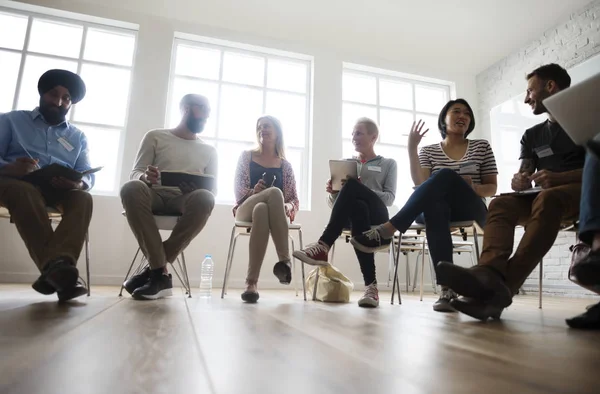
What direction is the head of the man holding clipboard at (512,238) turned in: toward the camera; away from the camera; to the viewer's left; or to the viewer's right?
to the viewer's left

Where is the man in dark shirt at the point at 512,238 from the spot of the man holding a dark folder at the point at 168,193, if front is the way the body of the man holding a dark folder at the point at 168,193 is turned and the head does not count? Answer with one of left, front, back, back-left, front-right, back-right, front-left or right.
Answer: front-left

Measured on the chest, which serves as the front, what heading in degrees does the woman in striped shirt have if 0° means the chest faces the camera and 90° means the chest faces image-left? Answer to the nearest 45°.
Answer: approximately 0°
